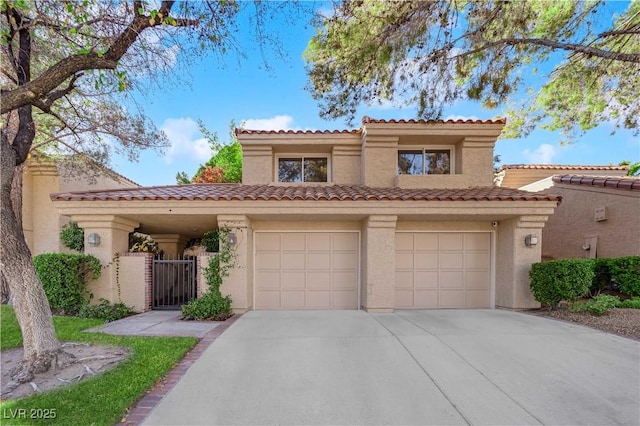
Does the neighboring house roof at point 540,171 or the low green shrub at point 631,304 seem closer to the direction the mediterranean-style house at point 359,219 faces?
the low green shrub

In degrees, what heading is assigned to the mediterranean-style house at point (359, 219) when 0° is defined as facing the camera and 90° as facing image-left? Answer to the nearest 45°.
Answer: approximately 0°

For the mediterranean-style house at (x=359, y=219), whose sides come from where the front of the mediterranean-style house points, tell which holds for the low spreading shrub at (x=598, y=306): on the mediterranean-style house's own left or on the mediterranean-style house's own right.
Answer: on the mediterranean-style house's own left

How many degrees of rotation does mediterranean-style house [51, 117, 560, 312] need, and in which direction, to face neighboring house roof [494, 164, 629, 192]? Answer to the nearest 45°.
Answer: approximately 135° to its left
